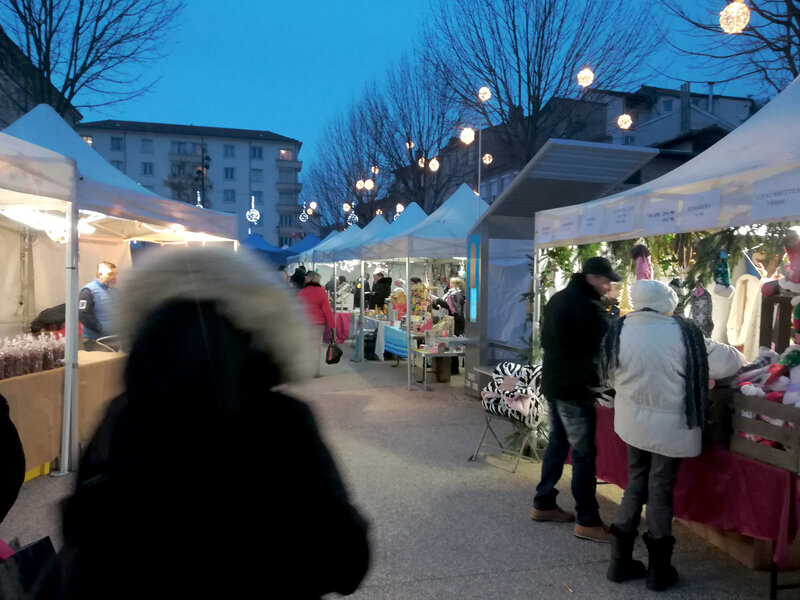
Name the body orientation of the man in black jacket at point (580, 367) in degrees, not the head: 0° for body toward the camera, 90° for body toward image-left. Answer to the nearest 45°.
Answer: approximately 270°

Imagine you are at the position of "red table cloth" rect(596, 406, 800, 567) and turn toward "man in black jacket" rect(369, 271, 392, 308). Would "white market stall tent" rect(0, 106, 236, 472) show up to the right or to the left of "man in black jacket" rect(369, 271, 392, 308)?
left

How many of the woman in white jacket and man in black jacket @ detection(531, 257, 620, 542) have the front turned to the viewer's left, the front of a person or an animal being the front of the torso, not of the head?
0

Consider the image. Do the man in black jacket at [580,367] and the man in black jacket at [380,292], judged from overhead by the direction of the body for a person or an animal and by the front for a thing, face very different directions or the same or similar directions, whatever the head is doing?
very different directions

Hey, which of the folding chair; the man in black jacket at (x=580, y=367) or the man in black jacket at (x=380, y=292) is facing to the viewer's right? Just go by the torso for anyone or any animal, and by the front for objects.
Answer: the man in black jacket at (x=580, y=367)

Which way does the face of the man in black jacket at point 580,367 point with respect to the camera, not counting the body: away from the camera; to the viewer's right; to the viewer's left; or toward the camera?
to the viewer's right

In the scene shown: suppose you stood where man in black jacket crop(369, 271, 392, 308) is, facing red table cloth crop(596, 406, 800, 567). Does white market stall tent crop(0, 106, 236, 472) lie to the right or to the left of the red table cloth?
right

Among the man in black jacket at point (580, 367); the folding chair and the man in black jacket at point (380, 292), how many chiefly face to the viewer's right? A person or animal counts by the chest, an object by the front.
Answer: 1

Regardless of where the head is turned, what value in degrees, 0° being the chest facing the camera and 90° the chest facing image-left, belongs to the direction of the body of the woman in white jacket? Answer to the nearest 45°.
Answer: approximately 225°
